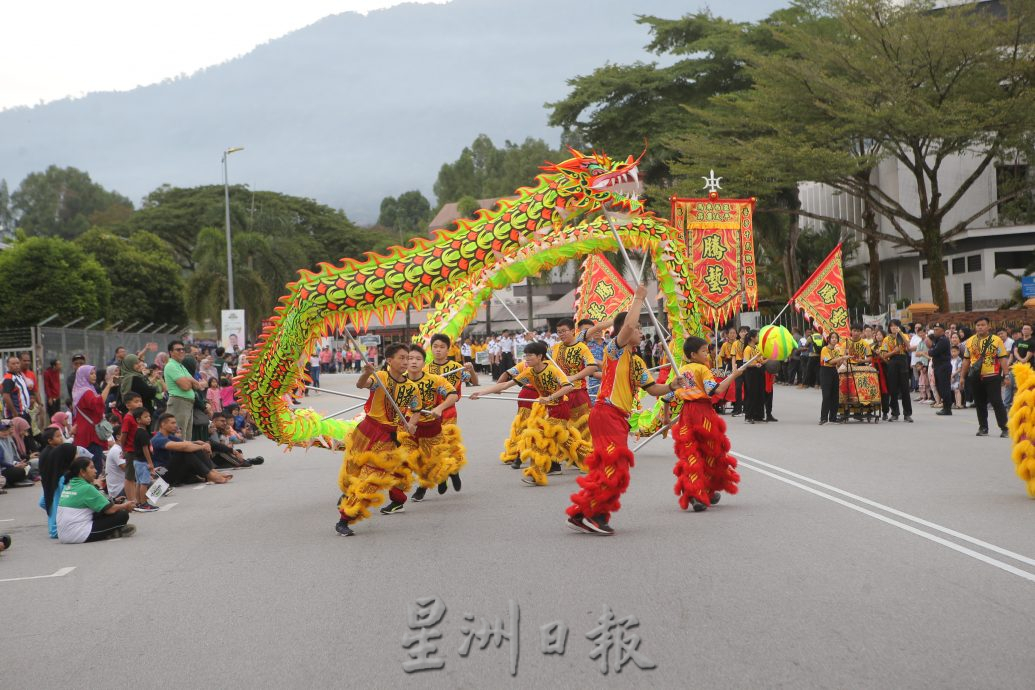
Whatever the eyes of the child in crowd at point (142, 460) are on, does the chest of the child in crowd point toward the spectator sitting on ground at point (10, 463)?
no

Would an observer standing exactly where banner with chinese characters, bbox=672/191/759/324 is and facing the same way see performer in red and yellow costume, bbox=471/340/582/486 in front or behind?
in front

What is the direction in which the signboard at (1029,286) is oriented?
toward the camera

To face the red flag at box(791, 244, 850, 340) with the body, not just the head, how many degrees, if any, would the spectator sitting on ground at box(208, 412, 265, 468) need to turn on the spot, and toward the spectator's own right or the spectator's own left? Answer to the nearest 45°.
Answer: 0° — they already face it

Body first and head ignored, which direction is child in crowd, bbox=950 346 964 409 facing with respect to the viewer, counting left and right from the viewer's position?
facing the viewer and to the left of the viewer

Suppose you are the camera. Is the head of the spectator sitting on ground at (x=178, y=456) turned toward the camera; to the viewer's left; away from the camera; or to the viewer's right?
to the viewer's right

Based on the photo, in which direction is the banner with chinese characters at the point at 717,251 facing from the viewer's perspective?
toward the camera

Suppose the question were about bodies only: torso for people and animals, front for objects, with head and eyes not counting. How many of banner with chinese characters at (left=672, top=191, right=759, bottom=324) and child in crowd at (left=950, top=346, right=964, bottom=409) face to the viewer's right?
0

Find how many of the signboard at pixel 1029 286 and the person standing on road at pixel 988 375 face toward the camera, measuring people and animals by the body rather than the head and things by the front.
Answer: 2

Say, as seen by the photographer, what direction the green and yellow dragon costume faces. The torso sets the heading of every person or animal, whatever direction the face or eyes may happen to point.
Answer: facing to the right of the viewer

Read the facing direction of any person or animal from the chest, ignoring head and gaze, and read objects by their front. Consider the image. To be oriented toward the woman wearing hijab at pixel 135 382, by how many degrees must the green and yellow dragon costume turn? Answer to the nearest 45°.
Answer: approximately 135° to its left

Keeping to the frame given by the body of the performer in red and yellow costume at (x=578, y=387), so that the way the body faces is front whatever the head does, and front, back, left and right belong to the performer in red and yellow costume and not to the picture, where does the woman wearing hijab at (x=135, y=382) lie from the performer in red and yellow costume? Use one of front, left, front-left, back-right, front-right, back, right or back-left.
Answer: front-right

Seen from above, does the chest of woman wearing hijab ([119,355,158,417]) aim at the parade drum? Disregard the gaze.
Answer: yes

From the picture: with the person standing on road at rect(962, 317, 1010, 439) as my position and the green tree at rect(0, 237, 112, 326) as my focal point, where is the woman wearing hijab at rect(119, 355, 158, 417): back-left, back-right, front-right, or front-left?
front-left

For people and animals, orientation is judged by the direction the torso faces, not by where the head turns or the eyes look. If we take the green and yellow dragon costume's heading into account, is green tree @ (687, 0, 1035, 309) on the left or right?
on its left

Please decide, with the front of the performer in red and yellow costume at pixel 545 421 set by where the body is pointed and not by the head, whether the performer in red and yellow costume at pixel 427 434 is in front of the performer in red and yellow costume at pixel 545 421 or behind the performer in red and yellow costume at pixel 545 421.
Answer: in front

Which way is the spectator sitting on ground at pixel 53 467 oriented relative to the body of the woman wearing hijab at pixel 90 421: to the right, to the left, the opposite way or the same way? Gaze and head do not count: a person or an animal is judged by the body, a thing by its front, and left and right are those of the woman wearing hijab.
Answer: the same way
